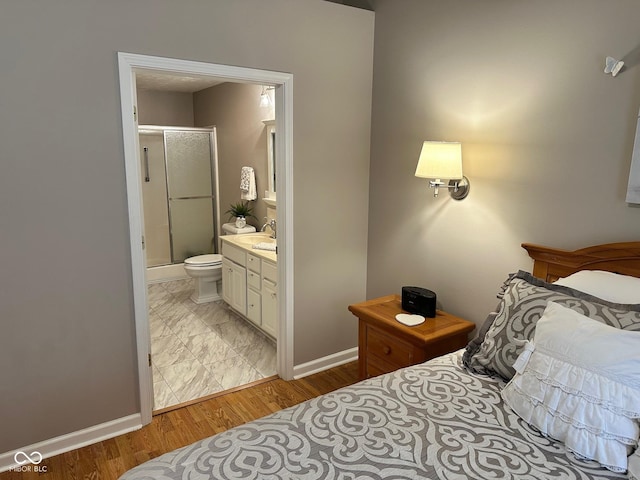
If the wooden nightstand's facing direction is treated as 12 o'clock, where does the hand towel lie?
The hand towel is roughly at 3 o'clock from the wooden nightstand.

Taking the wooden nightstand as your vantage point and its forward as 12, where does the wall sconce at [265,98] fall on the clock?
The wall sconce is roughly at 3 o'clock from the wooden nightstand.

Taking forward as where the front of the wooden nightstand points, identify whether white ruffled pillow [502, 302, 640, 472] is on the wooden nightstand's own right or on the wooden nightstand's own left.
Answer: on the wooden nightstand's own left

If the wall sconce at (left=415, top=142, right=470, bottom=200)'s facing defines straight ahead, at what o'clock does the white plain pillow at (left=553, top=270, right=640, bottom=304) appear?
The white plain pillow is roughly at 9 o'clock from the wall sconce.

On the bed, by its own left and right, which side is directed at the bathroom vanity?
right

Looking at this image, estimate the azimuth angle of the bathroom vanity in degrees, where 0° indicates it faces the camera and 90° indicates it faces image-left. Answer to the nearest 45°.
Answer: approximately 45°

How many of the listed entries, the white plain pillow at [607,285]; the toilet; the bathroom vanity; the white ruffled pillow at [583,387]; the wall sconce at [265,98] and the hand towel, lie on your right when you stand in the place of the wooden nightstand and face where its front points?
4
